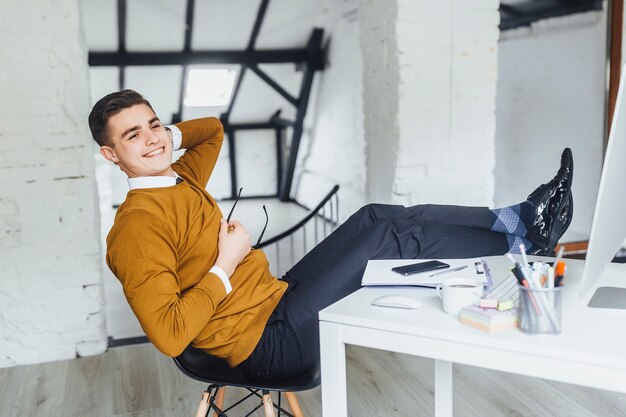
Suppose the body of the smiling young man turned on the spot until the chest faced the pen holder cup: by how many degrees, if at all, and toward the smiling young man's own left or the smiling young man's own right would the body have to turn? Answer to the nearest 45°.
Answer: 0° — they already face it

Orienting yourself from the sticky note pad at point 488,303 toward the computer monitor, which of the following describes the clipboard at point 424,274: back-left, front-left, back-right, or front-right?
back-left

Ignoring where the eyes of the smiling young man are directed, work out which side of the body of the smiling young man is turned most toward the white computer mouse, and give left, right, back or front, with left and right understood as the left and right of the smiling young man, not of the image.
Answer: front

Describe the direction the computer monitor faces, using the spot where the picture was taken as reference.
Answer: facing away from the viewer and to the left of the viewer

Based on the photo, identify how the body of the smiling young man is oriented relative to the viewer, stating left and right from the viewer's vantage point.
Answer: facing the viewer and to the right of the viewer

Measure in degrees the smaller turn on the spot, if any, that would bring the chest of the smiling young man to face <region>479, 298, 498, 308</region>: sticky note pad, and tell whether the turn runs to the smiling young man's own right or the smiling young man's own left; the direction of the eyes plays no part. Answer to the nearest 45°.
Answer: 0° — they already face it

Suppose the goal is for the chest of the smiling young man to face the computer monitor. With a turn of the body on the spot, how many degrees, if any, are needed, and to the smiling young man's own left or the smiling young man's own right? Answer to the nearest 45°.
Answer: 0° — they already face it

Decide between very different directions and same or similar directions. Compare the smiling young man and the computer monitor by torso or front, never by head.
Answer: very different directions

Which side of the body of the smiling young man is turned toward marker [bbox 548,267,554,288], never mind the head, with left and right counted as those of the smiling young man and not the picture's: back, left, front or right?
front
